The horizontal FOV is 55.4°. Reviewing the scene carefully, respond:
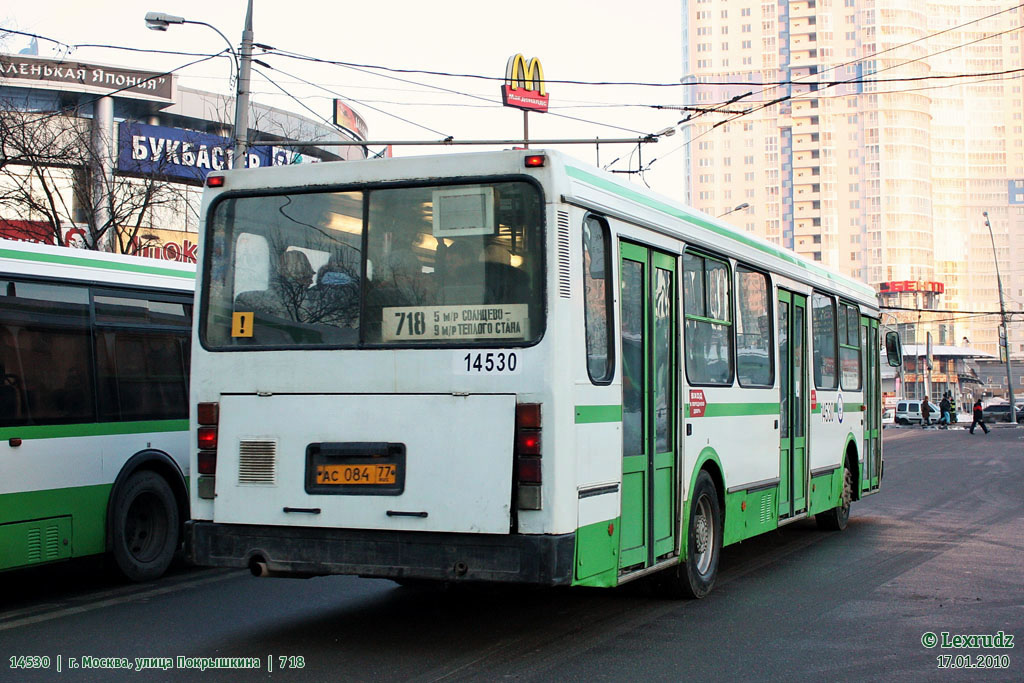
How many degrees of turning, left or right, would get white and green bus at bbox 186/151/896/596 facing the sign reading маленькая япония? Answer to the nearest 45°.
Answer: approximately 90° to its left

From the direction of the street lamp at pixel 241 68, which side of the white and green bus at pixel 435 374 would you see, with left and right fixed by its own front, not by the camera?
left

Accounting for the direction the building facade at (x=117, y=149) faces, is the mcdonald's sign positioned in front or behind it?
in front

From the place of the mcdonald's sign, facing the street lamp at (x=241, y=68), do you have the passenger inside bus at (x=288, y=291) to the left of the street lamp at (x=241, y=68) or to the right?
left

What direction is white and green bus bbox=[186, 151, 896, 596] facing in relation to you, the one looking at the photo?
facing away from the viewer and to the right of the viewer

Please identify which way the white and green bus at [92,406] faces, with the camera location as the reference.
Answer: facing the viewer and to the left of the viewer

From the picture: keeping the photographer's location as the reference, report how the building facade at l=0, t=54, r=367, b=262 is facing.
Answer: facing the viewer and to the right of the viewer
